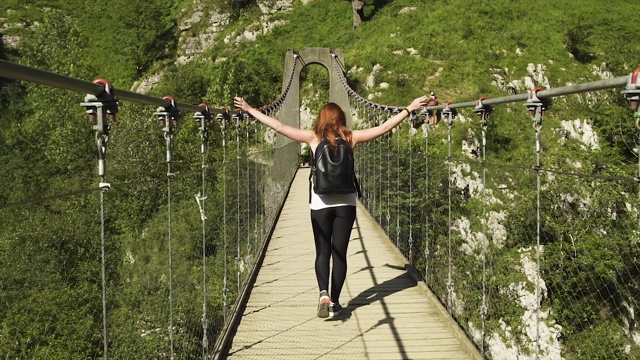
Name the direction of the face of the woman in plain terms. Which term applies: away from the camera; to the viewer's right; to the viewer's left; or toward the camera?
away from the camera

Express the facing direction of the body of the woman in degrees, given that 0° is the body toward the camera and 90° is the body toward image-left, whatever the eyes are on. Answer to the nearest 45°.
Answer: approximately 180°
